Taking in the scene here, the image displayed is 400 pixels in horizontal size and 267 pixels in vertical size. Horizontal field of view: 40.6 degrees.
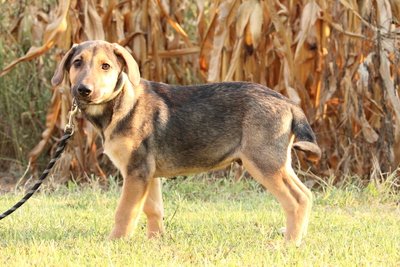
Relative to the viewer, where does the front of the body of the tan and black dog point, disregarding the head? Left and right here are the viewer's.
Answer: facing to the left of the viewer
